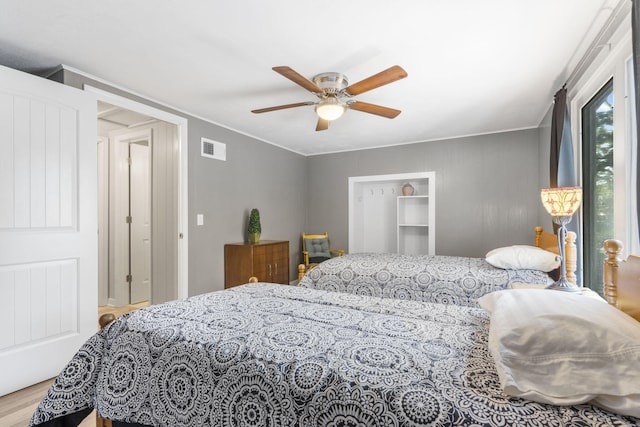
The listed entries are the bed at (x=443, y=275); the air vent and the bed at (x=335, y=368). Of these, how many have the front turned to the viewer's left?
2

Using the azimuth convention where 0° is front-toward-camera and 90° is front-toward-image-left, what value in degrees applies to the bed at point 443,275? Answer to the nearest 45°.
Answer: approximately 90°

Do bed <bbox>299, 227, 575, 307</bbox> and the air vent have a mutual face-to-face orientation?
yes

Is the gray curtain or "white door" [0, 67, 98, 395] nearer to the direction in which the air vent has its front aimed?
the gray curtain

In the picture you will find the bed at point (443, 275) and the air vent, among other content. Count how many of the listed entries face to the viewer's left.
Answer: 1

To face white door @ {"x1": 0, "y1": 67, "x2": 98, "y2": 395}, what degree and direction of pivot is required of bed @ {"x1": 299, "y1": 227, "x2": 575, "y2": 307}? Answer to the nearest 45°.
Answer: approximately 45° to its left

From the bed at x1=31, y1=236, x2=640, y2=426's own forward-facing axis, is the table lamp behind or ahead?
behind

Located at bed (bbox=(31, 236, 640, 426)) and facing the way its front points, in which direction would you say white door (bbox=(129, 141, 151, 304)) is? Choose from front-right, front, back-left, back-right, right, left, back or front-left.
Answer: front-right

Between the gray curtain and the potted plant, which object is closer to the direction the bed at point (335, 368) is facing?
the potted plant

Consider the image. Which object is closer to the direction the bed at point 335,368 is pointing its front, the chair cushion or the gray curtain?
the chair cushion

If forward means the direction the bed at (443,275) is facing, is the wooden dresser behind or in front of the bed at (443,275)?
in front

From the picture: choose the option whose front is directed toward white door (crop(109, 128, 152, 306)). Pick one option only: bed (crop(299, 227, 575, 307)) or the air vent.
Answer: the bed

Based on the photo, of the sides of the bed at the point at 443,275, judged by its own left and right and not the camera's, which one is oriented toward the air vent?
front

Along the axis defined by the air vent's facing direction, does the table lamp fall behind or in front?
in front

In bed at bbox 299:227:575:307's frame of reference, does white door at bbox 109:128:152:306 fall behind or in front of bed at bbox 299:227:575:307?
in front

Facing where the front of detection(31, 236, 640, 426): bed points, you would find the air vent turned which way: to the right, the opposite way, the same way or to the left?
the opposite way

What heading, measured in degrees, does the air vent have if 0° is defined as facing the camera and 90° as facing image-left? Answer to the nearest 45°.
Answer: approximately 315°
